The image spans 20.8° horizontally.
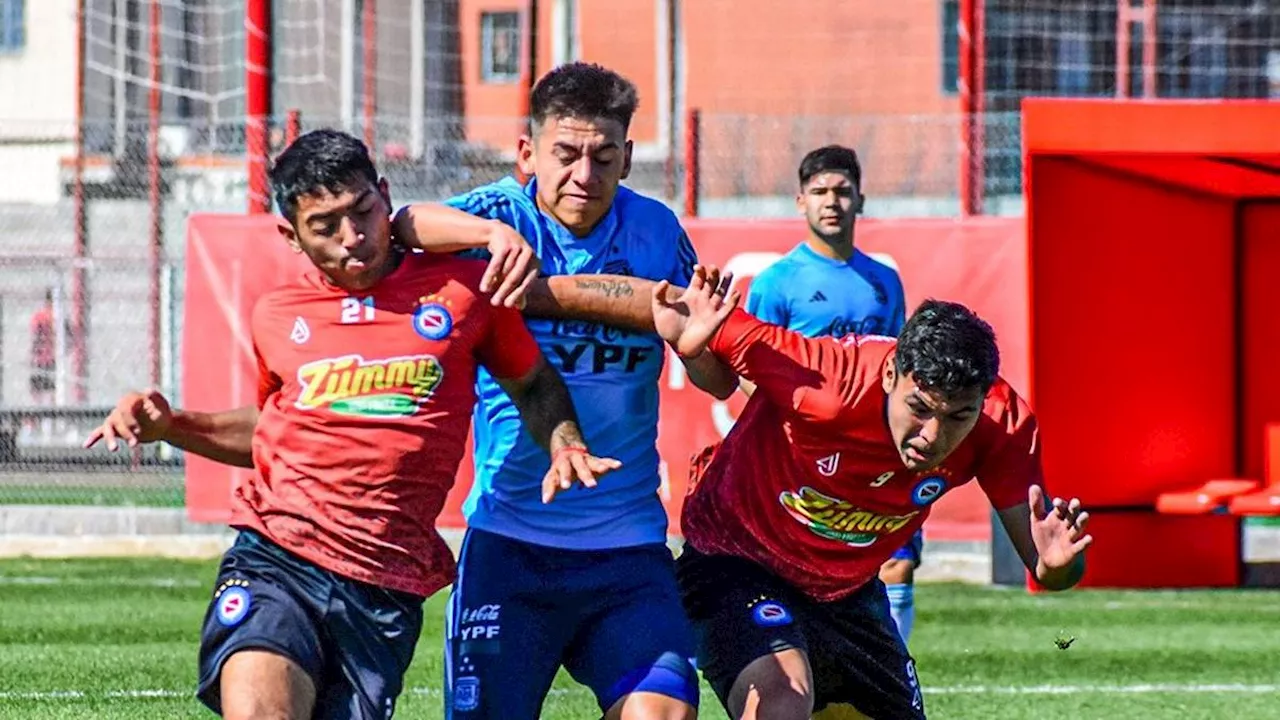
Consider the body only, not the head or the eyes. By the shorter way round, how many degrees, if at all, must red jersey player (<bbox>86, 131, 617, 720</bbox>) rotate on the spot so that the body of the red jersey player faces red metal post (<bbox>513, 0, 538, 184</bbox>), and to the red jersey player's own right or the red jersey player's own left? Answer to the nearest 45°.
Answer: approximately 180°

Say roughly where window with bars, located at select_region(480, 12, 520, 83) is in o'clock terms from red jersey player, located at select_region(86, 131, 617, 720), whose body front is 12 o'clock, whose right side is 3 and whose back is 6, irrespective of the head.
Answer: The window with bars is roughly at 6 o'clock from the red jersey player.

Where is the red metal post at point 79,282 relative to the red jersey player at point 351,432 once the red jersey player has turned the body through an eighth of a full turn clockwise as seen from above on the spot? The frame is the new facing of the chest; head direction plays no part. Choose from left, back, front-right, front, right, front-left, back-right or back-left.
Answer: back-right

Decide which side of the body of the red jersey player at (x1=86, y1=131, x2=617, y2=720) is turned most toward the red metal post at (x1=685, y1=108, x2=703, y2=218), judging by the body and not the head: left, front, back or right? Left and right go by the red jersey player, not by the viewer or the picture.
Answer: back

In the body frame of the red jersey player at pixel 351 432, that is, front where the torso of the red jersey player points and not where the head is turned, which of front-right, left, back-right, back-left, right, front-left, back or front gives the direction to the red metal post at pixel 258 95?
back

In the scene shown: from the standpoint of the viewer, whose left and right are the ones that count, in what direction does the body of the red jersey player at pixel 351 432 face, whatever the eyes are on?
facing the viewer

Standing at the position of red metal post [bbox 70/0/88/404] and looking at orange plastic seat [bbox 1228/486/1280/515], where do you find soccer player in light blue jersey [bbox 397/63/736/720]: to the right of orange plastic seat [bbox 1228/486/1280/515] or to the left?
right

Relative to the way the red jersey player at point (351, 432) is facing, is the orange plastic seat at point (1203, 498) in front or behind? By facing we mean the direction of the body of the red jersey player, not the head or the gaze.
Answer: behind

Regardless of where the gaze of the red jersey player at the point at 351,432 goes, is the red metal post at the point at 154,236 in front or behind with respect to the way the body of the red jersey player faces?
behind

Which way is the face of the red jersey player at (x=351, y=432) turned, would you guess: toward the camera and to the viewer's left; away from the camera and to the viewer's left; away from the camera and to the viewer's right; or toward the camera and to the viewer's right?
toward the camera and to the viewer's right
